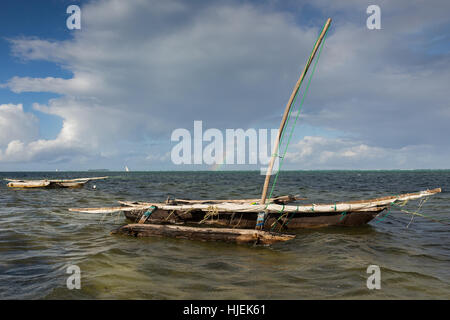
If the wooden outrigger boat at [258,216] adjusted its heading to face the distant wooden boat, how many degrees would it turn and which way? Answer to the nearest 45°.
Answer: approximately 135° to its left

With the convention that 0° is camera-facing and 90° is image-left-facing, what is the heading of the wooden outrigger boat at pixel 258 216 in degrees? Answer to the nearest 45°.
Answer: approximately 270°
